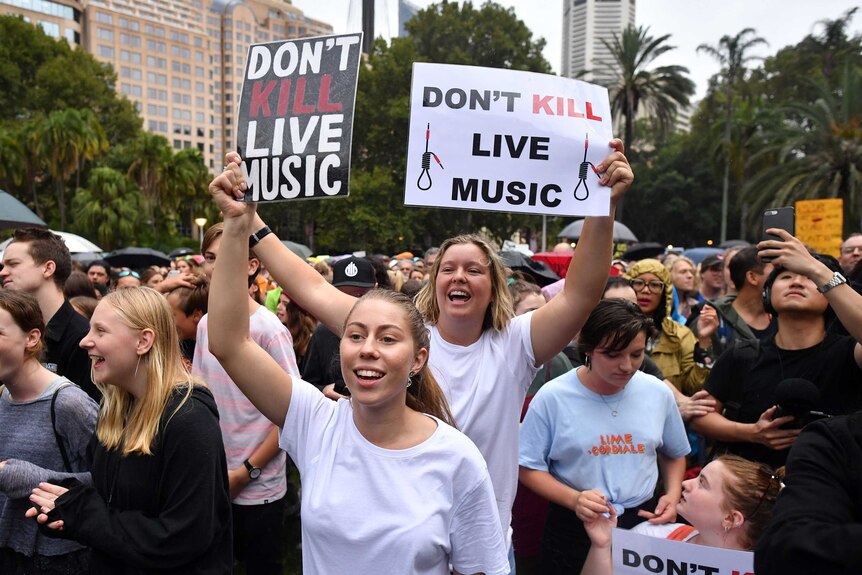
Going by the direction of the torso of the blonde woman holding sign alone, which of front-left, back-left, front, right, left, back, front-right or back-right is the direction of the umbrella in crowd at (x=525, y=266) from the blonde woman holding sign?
back

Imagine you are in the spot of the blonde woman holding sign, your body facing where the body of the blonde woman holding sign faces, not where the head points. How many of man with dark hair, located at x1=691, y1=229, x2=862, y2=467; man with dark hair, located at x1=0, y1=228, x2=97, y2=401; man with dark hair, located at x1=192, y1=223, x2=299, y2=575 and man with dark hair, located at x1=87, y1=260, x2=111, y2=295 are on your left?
1

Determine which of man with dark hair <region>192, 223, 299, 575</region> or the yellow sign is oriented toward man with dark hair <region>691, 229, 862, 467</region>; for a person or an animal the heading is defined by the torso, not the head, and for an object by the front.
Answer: the yellow sign

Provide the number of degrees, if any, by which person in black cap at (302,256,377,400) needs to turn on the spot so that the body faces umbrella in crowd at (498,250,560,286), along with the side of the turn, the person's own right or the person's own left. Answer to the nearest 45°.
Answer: approximately 135° to the person's own left

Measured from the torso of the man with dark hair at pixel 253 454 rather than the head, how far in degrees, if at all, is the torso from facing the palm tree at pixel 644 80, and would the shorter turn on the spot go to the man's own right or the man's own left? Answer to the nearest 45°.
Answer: approximately 180°

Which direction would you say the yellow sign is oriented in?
toward the camera

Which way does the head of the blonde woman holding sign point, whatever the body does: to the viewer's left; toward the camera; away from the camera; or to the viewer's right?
toward the camera

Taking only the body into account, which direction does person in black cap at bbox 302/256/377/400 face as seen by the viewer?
toward the camera

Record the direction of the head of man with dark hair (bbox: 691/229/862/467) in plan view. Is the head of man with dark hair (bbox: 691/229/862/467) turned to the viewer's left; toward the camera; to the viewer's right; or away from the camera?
toward the camera

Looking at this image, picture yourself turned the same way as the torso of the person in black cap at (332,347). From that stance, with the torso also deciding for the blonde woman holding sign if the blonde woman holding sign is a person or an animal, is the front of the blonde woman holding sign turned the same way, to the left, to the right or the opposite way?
the same way

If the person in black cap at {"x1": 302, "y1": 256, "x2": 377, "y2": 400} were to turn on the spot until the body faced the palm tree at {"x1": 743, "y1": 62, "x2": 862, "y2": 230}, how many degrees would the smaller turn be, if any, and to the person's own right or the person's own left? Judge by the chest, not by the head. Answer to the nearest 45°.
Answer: approximately 135° to the person's own left
